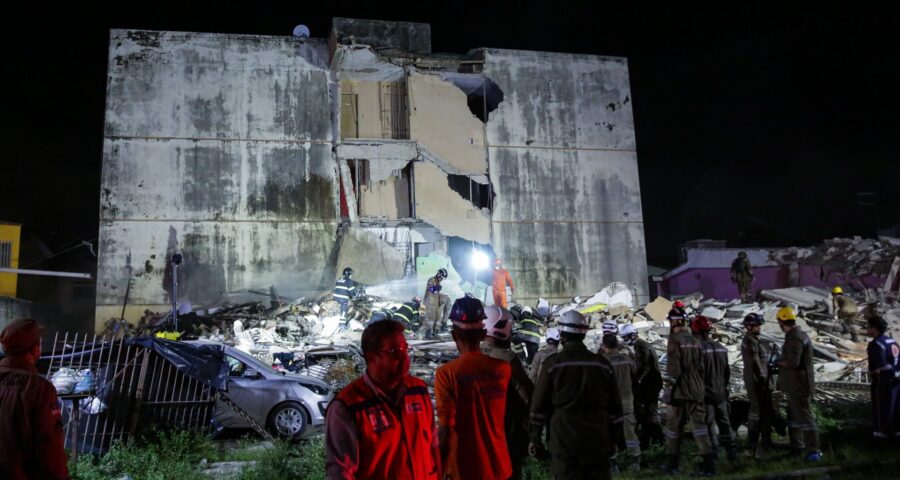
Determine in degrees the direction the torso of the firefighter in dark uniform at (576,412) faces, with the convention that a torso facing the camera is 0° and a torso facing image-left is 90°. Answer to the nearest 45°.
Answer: approximately 180°

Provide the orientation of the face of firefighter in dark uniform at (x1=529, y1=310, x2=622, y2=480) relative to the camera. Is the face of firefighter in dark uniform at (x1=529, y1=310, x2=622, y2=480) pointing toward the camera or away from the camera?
away from the camera

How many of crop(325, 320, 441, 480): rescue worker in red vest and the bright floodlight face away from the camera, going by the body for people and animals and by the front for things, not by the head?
0

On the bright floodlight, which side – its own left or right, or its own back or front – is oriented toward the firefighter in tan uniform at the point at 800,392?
front

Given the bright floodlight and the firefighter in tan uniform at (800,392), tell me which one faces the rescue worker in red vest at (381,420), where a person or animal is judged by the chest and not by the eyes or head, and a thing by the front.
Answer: the bright floodlight

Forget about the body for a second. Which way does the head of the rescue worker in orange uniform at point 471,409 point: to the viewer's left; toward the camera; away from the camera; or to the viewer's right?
away from the camera

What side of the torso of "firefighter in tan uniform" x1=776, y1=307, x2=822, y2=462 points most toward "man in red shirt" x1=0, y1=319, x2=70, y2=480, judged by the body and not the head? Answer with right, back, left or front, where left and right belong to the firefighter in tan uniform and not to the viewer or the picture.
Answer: left

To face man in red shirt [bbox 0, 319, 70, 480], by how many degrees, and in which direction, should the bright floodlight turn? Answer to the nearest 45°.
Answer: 0° — it already faces them

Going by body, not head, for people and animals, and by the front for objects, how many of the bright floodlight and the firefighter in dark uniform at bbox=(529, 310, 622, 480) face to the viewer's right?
0

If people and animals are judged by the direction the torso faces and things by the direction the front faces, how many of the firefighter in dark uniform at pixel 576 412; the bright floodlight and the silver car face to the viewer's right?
1

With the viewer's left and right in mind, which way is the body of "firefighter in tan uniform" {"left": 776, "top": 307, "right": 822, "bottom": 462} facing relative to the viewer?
facing away from the viewer and to the left of the viewer

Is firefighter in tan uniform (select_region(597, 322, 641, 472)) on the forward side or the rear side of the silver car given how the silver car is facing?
on the forward side

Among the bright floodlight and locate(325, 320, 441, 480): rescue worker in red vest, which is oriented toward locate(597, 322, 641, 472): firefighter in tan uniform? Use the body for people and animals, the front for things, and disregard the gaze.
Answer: the bright floodlight

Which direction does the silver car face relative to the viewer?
to the viewer's right
